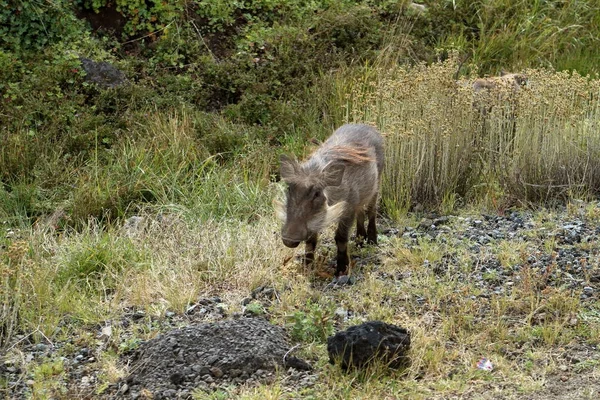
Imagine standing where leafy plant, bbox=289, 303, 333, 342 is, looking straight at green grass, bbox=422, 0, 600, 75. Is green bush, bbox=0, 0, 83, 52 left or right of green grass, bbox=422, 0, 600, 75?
left

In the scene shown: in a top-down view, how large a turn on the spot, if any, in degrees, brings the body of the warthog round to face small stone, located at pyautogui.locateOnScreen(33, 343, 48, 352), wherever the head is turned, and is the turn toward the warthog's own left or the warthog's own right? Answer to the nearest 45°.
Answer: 0° — it already faces it

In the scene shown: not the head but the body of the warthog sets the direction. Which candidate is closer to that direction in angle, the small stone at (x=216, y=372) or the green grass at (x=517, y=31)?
the small stone

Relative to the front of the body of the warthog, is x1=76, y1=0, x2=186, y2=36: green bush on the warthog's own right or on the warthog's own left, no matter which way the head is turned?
on the warthog's own right

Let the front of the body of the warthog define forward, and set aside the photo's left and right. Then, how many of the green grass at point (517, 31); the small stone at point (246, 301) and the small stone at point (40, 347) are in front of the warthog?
2

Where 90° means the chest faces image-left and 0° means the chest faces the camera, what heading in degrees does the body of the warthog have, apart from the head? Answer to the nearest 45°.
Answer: approximately 45°

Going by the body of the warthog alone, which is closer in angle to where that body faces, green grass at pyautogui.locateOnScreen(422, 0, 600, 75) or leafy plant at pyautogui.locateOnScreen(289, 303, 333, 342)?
the leafy plant

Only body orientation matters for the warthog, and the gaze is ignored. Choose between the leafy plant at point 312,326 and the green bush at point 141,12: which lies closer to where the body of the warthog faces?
the leafy plant

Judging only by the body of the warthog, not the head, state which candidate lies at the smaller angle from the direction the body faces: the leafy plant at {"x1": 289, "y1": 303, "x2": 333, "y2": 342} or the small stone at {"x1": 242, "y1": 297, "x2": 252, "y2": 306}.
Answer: the small stone

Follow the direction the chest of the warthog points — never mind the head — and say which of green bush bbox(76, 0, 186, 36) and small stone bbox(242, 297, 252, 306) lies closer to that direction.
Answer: the small stone

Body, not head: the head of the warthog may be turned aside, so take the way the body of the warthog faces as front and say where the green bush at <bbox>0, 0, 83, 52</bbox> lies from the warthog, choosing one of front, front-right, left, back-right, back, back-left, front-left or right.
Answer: right

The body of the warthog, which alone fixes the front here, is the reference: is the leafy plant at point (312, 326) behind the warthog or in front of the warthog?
in front

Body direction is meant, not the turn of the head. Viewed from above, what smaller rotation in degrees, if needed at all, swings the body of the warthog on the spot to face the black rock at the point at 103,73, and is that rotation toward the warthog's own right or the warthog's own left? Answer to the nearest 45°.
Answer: approximately 90° to the warthog's own right
